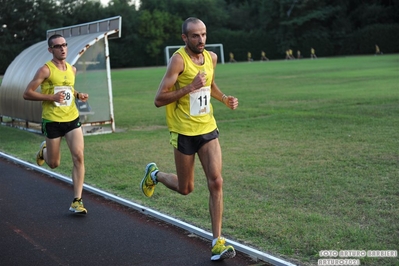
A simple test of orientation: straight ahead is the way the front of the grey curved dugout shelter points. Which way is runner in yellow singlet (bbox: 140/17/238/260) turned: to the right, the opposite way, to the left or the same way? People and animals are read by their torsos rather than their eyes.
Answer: to the right

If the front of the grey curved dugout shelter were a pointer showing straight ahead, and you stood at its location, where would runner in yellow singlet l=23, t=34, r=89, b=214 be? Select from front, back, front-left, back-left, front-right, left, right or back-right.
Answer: back-right

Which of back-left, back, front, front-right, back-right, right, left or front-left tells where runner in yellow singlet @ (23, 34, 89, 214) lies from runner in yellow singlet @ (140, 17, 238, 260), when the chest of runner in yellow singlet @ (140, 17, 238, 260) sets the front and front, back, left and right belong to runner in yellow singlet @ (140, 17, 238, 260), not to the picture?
back

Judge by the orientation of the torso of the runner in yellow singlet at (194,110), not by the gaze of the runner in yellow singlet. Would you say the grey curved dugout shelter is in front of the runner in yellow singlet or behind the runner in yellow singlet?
behind

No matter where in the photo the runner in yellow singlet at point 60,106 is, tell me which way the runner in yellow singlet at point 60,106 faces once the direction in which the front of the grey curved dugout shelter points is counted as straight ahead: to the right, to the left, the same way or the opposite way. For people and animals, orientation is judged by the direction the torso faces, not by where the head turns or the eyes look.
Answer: to the right
